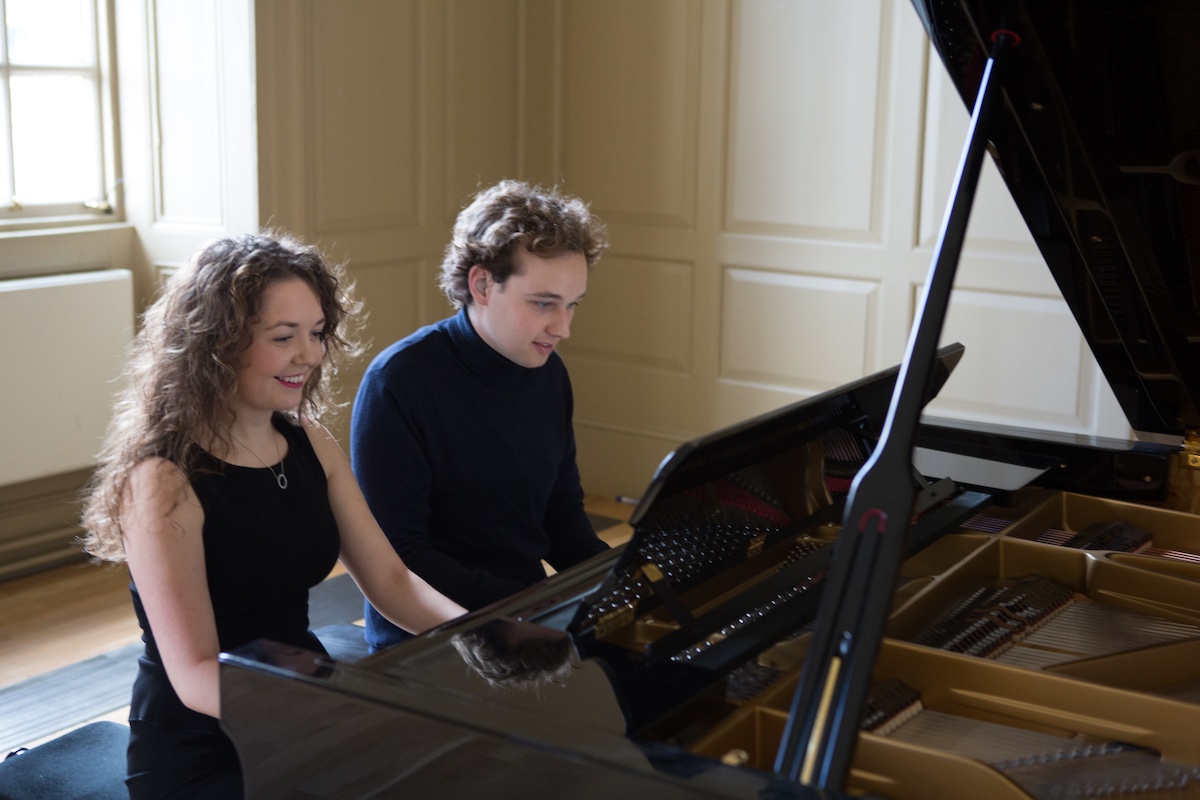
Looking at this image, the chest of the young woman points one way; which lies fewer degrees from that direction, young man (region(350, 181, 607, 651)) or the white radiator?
the young man

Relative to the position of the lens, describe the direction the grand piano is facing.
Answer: facing away from the viewer and to the left of the viewer

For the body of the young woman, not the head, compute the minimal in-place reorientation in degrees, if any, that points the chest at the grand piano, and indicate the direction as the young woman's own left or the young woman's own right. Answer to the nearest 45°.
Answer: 0° — they already face it

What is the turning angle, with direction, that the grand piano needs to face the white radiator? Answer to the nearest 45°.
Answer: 0° — it already faces it

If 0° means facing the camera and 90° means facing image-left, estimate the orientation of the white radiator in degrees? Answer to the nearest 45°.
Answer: approximately 315°

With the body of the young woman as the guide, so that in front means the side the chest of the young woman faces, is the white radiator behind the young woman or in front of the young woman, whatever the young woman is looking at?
behind

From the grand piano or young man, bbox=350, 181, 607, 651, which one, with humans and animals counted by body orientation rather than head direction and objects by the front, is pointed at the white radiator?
the grand piano

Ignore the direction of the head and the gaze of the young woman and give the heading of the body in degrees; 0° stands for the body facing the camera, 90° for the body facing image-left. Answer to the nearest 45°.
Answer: approximately 315°

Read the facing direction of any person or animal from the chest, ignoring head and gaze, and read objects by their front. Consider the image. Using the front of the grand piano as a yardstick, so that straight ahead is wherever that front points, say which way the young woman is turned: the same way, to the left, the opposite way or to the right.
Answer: the opposite way
